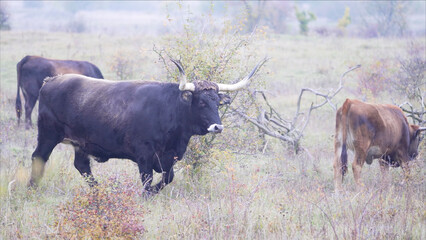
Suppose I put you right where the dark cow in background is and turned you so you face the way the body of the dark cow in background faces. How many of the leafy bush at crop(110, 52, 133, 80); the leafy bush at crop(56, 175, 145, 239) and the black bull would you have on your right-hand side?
2

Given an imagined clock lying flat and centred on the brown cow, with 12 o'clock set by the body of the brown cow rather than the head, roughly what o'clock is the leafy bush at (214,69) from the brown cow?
The leafy bush is roughly at 7 o'clock from the brown cow.

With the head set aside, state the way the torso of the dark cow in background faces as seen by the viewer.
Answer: to the viewer's right

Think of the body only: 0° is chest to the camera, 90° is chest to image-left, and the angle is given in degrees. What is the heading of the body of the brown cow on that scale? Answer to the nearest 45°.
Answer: approximately 225°

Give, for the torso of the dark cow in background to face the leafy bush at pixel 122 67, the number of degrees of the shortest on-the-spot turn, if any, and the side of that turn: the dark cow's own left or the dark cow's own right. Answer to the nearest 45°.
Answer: approximately 45° to the dark cow's own left

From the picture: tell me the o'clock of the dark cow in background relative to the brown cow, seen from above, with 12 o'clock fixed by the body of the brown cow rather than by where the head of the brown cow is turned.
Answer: The dark cow in background is roughly at 8 o'clock from the brown cow.

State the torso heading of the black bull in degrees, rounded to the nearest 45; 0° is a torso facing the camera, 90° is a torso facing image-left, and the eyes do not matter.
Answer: approximately 270°

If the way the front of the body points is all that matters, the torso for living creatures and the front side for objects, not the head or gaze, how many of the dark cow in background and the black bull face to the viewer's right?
2

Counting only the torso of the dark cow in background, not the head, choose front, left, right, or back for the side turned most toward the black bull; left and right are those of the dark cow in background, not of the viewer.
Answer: right

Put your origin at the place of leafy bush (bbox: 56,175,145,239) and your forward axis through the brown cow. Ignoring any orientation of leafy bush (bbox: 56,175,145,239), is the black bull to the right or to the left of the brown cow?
left

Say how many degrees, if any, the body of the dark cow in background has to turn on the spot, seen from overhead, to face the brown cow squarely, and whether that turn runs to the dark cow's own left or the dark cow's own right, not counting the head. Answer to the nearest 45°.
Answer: approximately 45° to the dark cow's own right
